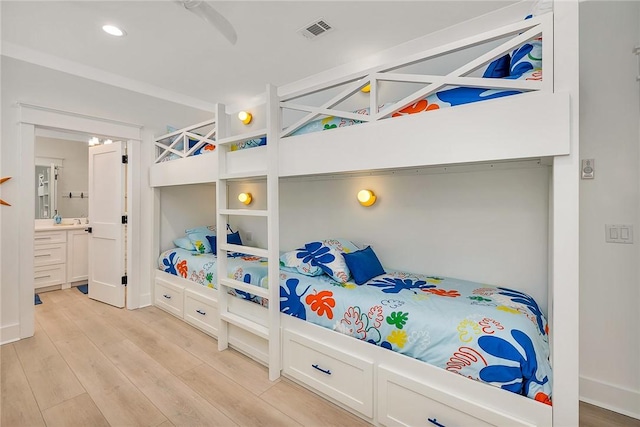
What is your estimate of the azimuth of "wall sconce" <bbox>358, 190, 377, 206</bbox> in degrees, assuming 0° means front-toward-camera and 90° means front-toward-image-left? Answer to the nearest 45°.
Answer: approximately 45°

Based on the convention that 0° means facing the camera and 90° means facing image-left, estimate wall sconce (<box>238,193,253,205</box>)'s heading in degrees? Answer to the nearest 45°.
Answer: approximately 45°

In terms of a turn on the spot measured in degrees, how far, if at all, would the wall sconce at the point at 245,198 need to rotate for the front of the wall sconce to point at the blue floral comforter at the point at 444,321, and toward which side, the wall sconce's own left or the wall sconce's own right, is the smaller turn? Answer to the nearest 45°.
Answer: approximately 45° to the wall sconce's own left

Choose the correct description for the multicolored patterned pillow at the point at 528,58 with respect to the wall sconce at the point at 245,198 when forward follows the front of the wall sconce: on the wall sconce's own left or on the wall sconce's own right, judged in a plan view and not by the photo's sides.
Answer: on the wall sconce's own left

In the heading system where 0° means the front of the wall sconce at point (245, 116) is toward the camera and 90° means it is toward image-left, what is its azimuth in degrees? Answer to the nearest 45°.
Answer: approximately 45°
